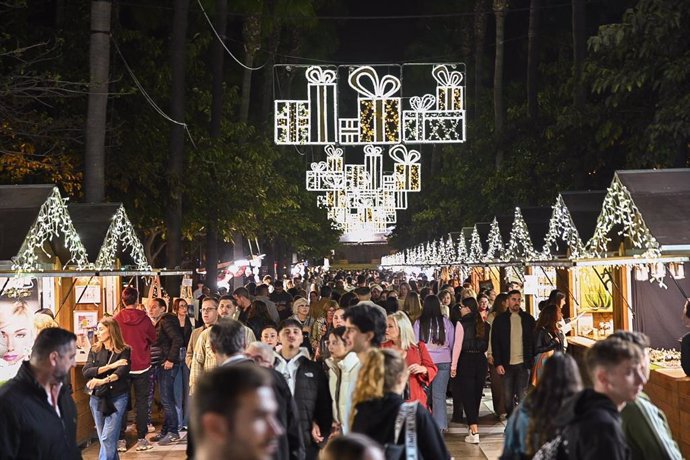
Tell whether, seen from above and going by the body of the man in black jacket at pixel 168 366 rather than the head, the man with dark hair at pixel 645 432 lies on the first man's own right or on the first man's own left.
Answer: on the first man's own left

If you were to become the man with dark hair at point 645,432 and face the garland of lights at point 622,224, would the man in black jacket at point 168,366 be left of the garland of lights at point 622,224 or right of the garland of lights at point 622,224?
left

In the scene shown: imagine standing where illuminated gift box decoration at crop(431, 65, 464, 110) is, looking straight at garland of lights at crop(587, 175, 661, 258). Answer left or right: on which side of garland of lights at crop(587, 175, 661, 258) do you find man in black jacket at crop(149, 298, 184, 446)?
right

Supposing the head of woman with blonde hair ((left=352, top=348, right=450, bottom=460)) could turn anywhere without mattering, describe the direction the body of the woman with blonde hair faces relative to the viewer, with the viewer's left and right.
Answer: facing away from the viewer and to the right of the viewer

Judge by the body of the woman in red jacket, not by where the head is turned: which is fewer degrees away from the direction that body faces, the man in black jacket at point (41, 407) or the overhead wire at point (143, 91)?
the man in black jacket

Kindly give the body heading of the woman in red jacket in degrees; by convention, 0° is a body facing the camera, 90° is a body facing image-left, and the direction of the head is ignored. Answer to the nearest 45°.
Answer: approximately 45°

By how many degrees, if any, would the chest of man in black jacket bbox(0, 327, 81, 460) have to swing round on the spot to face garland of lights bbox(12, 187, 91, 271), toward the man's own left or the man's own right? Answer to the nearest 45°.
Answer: approximately 135° to the man's own left
